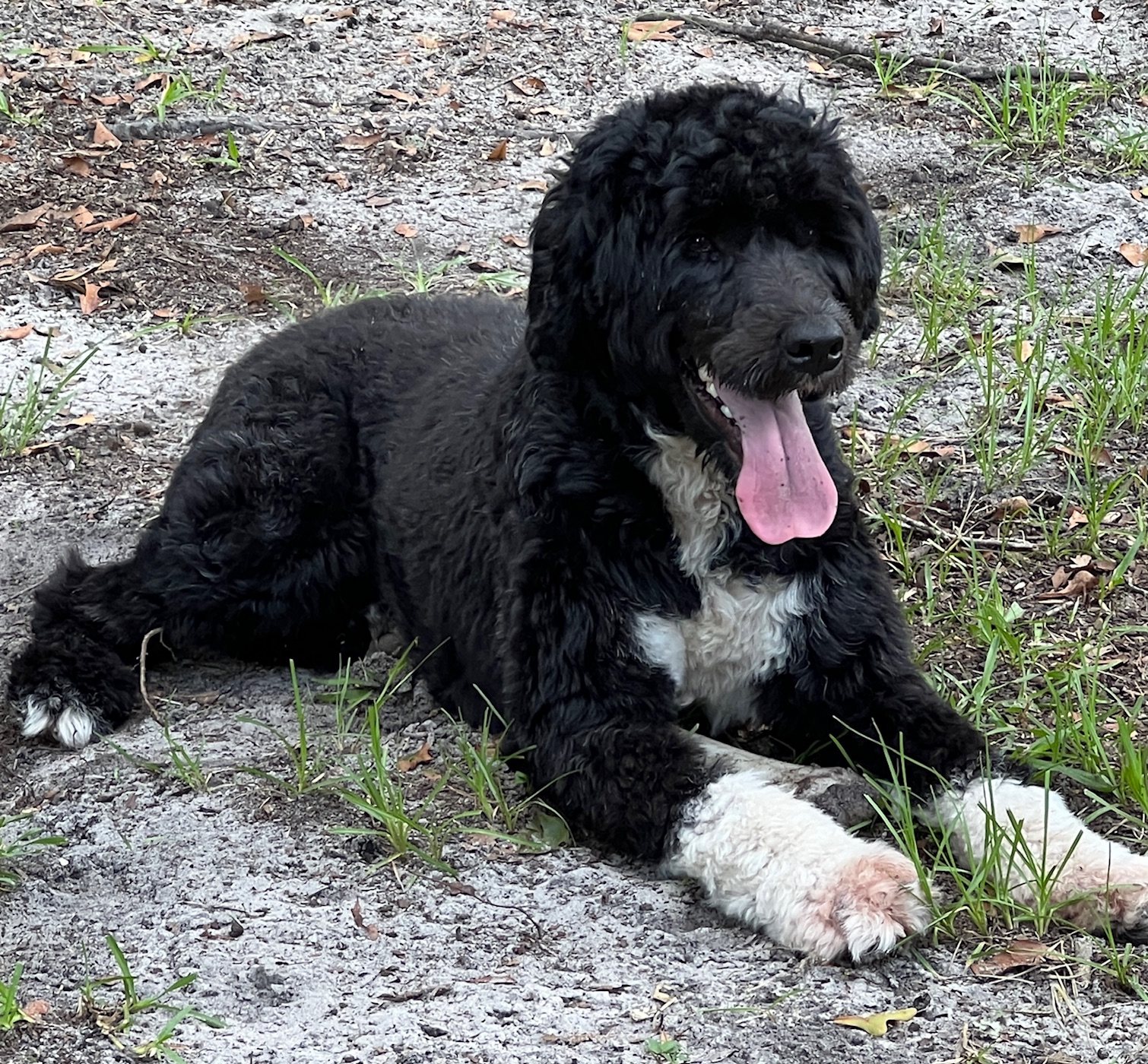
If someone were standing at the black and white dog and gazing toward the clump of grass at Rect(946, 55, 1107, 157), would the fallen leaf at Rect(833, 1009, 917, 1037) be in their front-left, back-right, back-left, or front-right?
back-right

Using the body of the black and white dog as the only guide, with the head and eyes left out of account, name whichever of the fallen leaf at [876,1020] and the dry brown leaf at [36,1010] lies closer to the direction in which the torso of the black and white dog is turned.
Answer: the fallen leaf

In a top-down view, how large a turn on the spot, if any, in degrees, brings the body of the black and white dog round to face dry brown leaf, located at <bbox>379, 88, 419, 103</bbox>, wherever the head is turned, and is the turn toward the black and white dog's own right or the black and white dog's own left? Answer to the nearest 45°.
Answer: approximately 135° to the black and white dog's own left

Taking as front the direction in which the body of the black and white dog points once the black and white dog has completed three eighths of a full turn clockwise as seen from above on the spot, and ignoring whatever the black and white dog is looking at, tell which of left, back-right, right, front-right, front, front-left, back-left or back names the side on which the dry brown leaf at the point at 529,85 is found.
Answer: right

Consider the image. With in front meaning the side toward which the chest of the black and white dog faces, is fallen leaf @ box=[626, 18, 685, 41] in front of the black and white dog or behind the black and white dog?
behind

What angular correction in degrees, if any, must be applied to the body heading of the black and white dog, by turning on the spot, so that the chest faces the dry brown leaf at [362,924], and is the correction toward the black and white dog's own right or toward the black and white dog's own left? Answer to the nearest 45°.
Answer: approximately 90° to the black and white dog's own right

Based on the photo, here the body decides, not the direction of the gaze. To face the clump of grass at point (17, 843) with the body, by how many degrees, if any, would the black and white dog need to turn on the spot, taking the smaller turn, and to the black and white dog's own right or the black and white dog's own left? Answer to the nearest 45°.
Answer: approximately 135° to the black and white dog's own right

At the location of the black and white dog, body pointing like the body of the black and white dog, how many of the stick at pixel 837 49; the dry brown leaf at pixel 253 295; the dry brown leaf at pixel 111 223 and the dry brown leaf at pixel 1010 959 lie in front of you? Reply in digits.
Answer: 1

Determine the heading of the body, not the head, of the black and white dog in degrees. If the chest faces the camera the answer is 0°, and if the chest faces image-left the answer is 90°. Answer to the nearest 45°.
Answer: approximately 315°

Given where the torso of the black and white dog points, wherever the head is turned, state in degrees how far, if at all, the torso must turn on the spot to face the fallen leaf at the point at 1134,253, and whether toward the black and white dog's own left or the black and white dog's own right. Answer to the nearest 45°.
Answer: approximately 90° to the black and white dog's own left

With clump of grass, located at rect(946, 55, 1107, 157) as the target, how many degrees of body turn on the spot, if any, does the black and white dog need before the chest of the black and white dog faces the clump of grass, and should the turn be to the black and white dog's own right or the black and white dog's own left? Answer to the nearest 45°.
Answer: approximately 135° to the black and white dog's own left

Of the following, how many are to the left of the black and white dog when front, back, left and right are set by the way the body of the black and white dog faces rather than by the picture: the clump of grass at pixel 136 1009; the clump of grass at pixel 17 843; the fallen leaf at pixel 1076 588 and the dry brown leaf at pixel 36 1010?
1

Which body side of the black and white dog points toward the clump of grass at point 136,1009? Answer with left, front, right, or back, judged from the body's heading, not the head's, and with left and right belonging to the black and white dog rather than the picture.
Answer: right
